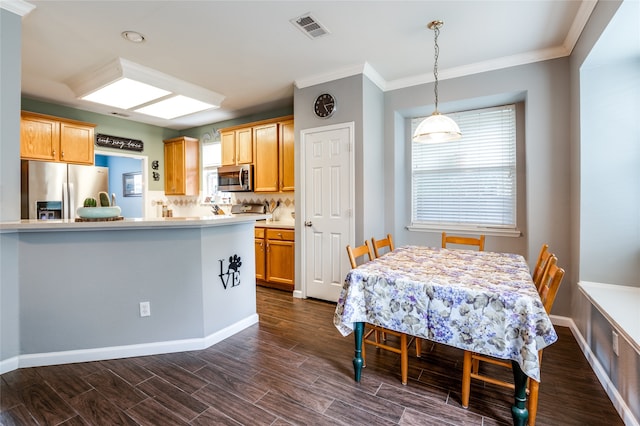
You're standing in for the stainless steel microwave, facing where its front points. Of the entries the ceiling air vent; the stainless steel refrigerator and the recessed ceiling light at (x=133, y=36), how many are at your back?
0

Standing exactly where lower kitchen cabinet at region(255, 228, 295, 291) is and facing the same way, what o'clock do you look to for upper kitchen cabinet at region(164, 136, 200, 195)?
The upper kitchen cabinet is roughly at 3 o'clock from the lower kitchen cabinet.

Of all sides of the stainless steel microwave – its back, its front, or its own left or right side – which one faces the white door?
left

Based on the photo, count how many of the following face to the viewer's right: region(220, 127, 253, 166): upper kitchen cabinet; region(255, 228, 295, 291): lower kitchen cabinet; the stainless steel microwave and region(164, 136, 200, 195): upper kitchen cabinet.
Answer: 0

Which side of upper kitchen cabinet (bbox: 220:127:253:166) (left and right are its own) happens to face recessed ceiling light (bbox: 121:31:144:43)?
front

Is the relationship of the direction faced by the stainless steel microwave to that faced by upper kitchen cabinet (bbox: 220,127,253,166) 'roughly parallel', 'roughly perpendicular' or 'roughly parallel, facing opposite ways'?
roughly parallel

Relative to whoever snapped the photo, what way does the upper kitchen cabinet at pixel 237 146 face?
facing the viewer and to the left of the viewer

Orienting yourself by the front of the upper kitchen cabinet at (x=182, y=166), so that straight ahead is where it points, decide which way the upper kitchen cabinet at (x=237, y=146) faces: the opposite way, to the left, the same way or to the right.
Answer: the same way

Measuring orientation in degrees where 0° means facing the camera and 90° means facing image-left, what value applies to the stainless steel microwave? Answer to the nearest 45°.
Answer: approximately 45°

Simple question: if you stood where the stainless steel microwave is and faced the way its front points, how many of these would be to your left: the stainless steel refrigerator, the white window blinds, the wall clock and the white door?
3

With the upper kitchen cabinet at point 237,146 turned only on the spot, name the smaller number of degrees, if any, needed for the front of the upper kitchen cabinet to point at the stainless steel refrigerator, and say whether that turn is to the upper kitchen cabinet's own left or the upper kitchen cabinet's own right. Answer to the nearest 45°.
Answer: approximately 45° to the upper kitchen cabinet's own right

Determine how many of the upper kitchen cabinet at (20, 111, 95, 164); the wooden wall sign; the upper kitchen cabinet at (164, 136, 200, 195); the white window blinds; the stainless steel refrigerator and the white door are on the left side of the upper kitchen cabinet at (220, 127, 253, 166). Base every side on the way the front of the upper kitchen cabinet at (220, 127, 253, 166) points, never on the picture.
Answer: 2

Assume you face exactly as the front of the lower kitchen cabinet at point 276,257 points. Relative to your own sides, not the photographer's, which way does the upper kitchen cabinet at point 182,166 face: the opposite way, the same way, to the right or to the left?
the same way

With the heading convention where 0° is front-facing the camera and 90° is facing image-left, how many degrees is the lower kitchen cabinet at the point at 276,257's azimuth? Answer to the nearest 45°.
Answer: approximately 45°

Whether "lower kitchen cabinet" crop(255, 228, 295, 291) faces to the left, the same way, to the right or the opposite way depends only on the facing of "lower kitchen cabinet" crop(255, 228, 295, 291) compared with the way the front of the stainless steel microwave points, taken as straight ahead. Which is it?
the same way

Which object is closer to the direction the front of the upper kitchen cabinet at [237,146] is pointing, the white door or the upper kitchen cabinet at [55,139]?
the upper kitchen cabinet

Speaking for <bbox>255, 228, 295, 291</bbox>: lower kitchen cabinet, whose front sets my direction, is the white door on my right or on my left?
on my left
